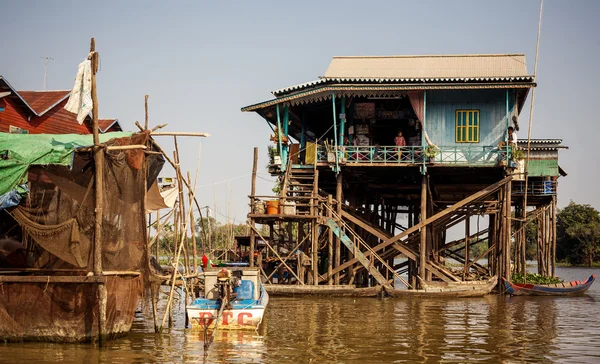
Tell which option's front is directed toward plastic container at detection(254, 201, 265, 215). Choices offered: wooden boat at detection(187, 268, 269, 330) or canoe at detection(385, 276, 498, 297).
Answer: the wooden boat

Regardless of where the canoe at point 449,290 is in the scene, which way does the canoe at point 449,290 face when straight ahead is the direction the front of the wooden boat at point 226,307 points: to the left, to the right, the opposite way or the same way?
to the right

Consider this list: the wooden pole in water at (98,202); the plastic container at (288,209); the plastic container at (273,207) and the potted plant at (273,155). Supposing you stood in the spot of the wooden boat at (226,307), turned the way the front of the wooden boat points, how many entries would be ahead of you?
3

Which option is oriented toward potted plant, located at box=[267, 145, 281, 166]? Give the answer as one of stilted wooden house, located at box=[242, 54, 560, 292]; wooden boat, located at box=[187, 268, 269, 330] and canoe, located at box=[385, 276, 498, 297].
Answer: the wooden boat

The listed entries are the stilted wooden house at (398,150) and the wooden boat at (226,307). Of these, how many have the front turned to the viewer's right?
0

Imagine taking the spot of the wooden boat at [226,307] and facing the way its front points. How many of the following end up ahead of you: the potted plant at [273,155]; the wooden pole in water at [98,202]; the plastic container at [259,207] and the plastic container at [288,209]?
3

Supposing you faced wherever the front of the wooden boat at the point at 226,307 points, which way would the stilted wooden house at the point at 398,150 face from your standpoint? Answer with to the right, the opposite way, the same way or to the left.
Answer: the opposite way

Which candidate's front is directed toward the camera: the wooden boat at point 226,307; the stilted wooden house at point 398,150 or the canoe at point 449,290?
the stilted wooden house

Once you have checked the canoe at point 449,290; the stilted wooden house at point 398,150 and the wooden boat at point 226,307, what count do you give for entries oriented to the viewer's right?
1

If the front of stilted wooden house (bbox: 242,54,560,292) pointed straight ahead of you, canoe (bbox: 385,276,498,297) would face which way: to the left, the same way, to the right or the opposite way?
to the left

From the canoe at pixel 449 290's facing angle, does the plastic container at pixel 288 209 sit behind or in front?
behind

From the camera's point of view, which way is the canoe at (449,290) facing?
to the viewer's right

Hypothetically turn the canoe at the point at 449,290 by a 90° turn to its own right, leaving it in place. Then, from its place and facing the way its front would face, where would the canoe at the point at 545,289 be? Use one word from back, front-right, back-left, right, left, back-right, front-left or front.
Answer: back-left

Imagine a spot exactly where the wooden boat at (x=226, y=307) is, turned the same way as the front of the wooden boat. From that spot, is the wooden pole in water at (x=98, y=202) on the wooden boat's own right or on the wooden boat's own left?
on the wooden boat's own left

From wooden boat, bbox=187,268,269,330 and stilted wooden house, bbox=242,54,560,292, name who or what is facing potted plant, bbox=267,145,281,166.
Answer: the wooden boat

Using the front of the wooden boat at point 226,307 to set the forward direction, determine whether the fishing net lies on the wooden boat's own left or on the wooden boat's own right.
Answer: on the wooden boat's own left

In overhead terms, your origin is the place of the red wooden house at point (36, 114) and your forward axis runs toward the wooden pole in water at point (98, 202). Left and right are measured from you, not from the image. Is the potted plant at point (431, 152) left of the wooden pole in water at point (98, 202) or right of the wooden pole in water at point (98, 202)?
left

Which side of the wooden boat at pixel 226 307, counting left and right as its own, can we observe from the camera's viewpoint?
back
